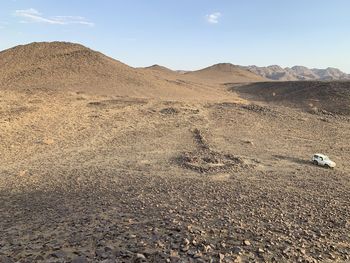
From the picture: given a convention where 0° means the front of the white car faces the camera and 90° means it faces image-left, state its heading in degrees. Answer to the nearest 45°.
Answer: approximately 315°
